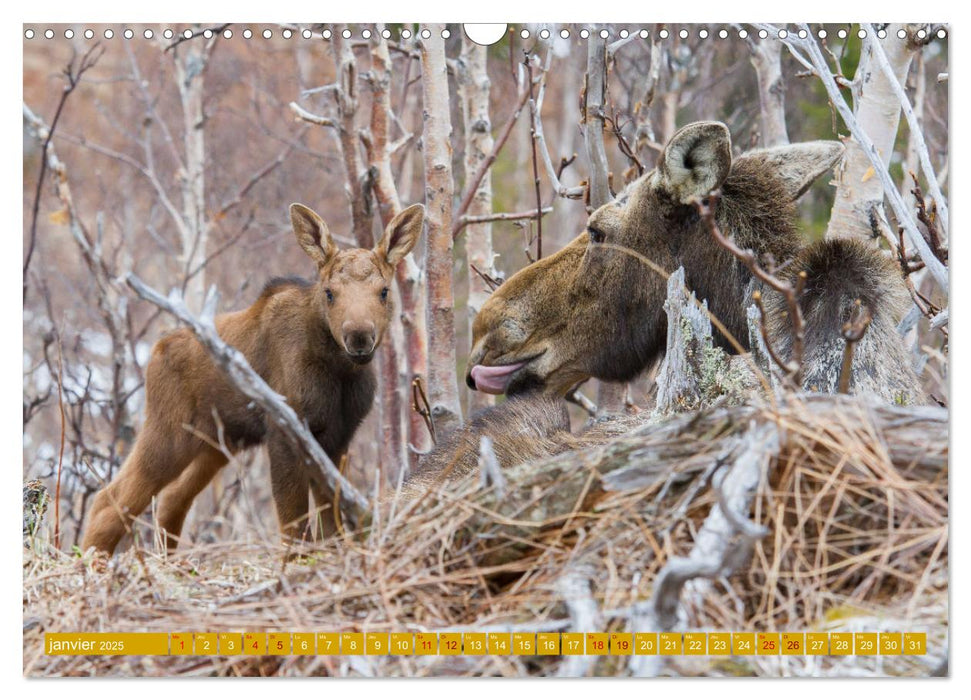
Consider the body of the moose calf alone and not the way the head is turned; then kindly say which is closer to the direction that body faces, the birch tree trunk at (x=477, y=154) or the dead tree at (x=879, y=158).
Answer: the dead tree

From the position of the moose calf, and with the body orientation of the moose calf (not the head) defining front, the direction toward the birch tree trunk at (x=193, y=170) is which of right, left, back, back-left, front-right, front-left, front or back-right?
back-left

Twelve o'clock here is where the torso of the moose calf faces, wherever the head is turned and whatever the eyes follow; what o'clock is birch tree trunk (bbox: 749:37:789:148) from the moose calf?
The birch tree trunk is roughly at 10 o'clock from the moose calf.

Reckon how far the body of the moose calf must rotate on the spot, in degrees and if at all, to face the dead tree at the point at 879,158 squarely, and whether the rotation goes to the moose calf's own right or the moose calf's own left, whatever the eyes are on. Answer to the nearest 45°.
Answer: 0° — it already faces it

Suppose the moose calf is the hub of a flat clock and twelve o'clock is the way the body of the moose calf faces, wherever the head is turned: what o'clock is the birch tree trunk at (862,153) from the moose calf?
The birch tree trunk is roughly at 11 o'clock from the moose calf.

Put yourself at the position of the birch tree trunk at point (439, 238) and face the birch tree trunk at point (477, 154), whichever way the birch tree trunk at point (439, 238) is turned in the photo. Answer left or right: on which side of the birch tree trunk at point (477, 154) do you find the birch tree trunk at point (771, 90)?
right

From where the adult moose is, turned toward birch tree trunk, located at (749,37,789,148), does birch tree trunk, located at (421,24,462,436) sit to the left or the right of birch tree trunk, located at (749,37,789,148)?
left

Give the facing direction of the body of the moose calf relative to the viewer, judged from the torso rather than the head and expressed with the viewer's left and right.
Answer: facing the viewer and to the right of the viewer
